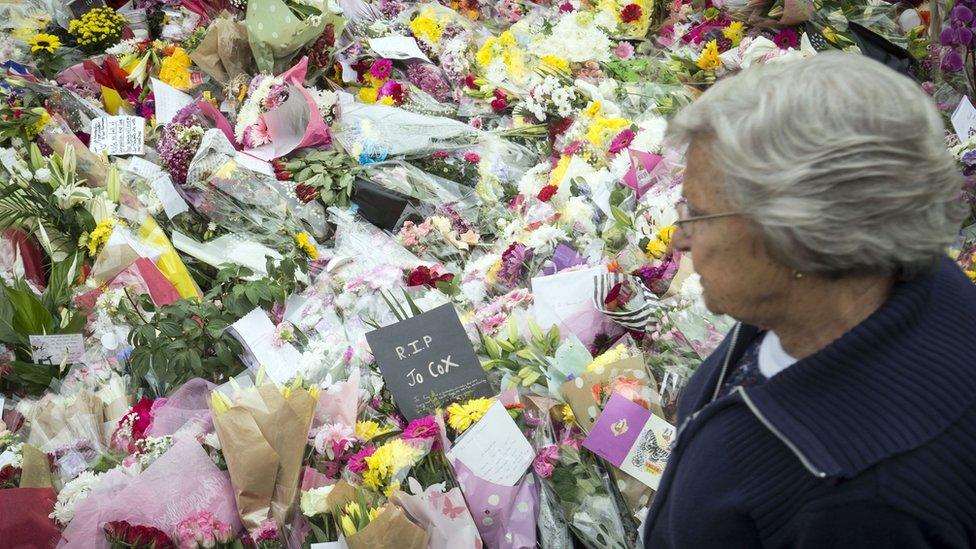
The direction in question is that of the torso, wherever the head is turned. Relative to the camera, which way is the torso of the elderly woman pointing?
to the viewer's left

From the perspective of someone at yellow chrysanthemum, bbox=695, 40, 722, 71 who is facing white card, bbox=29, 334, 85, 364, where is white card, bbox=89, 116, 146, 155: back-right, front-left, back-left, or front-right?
front-right

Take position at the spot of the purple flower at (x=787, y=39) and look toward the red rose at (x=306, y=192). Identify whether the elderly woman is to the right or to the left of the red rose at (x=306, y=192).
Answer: left

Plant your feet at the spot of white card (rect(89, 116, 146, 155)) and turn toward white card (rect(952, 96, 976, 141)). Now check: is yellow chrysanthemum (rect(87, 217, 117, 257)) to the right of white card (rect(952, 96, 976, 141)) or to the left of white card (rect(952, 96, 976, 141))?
right

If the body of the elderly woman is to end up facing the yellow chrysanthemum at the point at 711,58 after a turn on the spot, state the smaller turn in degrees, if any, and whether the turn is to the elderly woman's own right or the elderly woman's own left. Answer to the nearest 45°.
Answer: approximately 90° to the elderly woman's own right

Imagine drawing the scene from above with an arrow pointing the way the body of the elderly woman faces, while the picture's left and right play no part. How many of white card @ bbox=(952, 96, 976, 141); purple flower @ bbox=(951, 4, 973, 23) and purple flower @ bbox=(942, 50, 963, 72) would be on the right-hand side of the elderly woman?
3

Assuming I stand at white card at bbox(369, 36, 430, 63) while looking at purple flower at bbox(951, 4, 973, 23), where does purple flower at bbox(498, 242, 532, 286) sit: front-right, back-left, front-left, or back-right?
front-right

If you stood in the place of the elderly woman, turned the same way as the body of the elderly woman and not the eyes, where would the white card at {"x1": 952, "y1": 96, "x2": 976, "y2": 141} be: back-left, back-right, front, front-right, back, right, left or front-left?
right

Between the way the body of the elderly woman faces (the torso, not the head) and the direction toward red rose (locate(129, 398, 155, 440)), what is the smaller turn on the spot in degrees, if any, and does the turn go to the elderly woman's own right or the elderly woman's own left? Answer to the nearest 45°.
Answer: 0° — they already face it

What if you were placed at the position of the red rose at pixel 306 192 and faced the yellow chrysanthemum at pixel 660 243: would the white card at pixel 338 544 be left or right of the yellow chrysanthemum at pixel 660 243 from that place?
right

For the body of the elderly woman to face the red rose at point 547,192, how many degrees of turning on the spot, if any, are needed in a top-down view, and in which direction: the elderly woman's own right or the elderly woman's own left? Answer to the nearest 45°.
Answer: approximately 45° to the elderly woman's own right

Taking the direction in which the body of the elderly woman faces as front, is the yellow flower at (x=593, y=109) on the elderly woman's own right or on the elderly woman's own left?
on the elderly woman's own right

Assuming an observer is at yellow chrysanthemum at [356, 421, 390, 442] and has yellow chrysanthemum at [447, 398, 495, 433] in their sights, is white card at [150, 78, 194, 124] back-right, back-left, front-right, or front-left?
back-left

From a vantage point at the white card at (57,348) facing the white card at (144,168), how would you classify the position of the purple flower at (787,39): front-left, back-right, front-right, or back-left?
front-right

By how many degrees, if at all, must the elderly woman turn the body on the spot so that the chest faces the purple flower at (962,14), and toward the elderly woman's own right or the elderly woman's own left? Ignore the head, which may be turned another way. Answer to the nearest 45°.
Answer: approximately 90° to the elderly woman's own right
